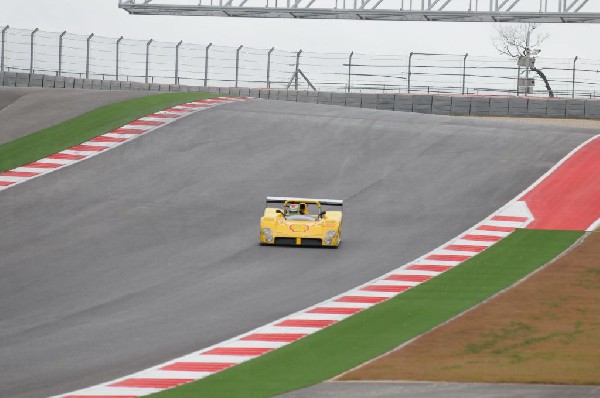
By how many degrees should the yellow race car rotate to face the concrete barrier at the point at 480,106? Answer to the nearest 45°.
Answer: approximately 180°

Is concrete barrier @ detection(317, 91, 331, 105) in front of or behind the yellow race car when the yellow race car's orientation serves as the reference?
behind

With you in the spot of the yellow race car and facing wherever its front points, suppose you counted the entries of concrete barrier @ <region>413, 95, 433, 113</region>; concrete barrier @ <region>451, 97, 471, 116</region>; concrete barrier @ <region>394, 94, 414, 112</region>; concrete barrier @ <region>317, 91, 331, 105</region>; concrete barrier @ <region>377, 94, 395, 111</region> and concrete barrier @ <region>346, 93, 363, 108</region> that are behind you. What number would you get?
6

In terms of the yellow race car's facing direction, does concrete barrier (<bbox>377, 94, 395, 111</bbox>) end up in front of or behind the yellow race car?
behind

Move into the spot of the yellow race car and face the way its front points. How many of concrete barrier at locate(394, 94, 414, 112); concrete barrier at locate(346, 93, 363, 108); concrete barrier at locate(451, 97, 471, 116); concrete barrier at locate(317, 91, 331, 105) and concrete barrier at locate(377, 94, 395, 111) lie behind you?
5

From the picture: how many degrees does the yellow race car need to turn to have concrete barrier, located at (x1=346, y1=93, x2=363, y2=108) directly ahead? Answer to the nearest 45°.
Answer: approximately 180°

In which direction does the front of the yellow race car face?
toward the camera

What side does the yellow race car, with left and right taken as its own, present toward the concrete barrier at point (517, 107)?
back

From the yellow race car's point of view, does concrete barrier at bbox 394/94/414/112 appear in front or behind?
behind

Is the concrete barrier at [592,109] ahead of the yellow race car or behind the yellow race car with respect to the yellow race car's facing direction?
behind

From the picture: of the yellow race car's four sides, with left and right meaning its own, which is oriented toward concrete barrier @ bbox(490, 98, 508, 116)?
back
